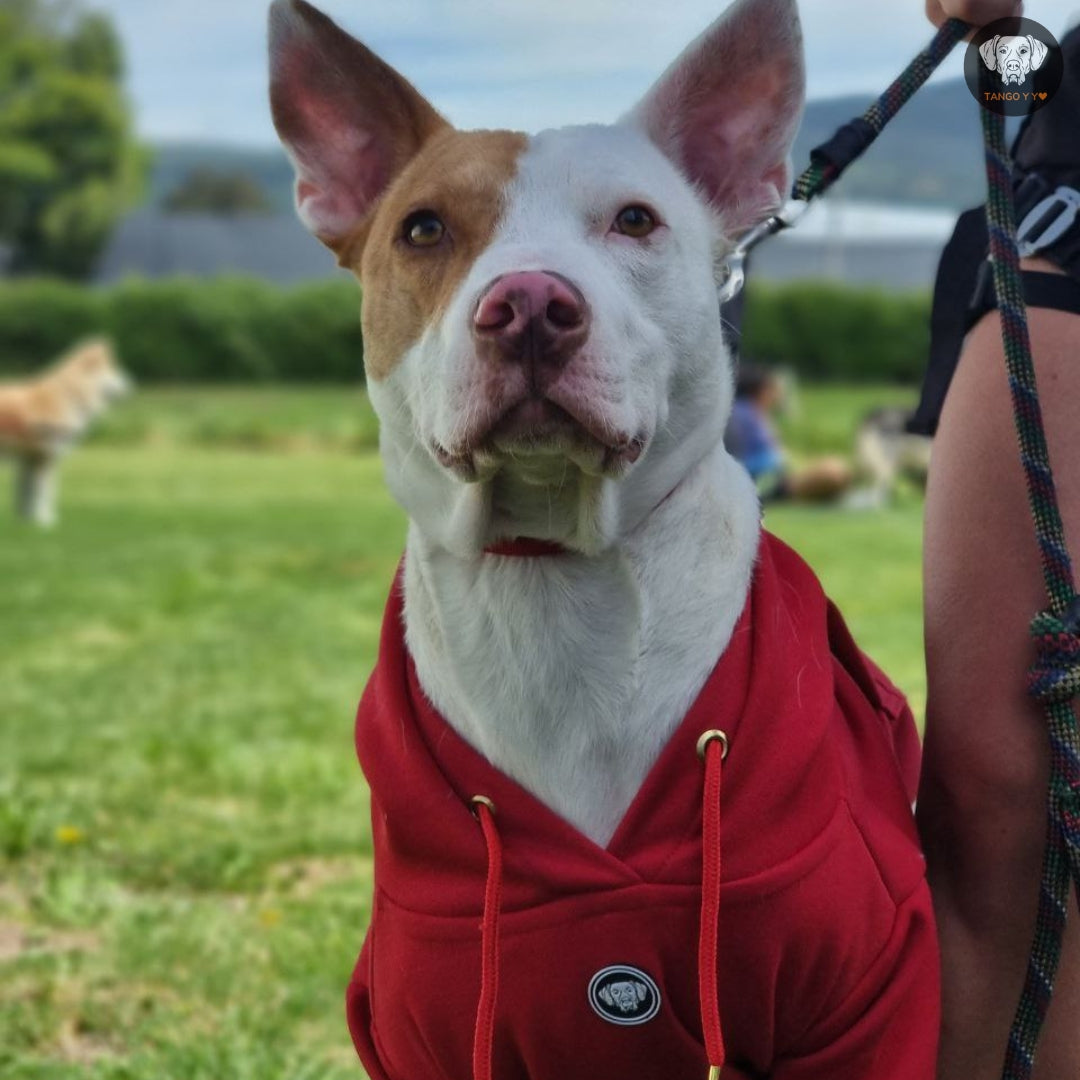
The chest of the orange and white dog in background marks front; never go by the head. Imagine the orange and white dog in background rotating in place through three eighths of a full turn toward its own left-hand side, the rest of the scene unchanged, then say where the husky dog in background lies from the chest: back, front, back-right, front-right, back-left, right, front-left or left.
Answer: back-right

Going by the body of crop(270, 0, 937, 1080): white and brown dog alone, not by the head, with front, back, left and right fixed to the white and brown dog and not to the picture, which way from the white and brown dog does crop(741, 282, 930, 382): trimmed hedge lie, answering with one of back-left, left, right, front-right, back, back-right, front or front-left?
back

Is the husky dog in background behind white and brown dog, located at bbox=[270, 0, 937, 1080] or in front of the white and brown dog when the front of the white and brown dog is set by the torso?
behind

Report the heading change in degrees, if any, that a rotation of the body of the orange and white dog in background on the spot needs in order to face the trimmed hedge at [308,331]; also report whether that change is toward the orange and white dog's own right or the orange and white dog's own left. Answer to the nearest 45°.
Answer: approximately 90° to the orange and white dog's own left

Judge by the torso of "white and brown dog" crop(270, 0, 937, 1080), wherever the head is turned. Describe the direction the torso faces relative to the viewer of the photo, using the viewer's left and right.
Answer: facing the viewer

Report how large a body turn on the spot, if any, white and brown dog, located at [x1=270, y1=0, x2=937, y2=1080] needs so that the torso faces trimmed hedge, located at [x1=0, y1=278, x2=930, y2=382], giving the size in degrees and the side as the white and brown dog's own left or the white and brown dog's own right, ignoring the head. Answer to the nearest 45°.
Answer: approximately 180°

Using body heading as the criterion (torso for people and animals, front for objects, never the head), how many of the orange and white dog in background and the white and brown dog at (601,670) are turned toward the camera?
1

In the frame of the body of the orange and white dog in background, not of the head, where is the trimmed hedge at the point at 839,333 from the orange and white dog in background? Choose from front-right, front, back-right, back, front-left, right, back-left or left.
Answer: front-left

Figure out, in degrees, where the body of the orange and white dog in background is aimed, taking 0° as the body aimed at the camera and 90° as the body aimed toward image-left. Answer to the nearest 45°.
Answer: approximately 270°

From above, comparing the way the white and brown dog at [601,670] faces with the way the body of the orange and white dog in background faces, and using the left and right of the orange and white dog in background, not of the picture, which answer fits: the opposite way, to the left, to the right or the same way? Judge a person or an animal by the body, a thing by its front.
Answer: to the right

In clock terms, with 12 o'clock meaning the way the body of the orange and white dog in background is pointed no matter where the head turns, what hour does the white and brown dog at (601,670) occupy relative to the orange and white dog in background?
The white and brown dog is roughly at 3 o'clock from the orange and white dog in background.
